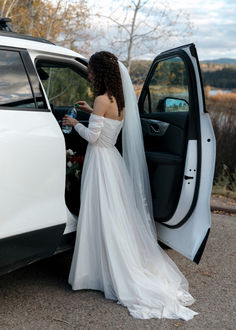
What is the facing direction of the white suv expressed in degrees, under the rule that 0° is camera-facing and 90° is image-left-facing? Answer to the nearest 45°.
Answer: approximately 225°

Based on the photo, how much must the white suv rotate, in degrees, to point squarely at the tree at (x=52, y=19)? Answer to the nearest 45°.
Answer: approximately 45° to its left

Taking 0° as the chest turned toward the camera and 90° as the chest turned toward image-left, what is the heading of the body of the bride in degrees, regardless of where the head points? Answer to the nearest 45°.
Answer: approximately 135°

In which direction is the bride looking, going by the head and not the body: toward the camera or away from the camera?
away from the camera

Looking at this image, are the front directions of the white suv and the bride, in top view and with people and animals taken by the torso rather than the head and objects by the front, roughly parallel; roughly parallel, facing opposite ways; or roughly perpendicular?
roughly perpendicular

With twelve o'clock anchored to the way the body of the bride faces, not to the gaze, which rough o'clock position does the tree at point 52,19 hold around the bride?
The tree is roughly at 1 o'clock from the bride.
